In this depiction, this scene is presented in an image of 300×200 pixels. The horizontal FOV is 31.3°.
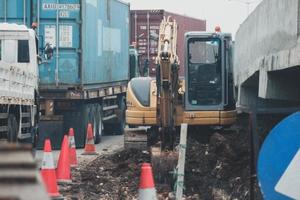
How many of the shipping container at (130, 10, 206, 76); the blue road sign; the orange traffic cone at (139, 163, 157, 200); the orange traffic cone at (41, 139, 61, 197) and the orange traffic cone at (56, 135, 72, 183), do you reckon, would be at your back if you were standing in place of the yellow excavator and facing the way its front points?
1

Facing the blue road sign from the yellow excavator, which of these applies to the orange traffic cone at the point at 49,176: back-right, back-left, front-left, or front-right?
front-right

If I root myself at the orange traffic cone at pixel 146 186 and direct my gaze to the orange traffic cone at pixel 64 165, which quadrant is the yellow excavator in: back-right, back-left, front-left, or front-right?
front-right

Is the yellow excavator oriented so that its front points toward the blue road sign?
yes

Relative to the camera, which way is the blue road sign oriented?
toward the camera

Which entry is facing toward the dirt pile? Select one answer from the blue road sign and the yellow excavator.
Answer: the yellow excavator

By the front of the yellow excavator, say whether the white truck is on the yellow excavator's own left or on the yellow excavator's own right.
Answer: on the yellow excavator's own right

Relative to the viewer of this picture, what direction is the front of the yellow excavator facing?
facing the viewer

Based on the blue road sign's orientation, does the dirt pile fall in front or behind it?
behind

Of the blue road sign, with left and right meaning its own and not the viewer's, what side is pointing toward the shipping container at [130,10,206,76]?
back

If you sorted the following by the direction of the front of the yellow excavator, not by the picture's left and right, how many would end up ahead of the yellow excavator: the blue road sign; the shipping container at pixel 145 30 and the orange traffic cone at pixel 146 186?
2

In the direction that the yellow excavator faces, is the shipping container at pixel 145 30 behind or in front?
behind

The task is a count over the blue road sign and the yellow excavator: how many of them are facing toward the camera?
2

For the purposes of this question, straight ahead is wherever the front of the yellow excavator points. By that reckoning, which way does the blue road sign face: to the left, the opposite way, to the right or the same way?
the same way

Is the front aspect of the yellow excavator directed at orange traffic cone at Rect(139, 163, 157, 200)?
yes
